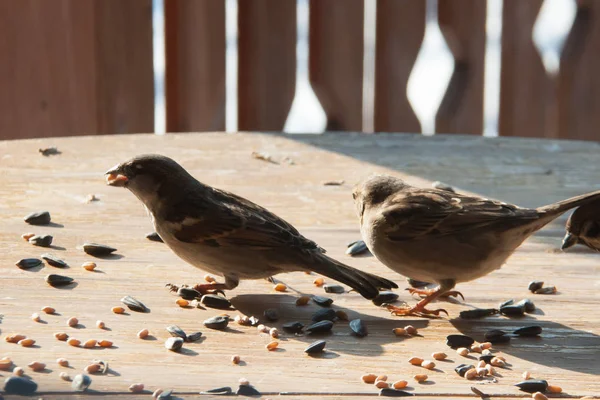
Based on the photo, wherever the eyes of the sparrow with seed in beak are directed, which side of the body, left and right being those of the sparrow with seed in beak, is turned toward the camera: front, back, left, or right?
left

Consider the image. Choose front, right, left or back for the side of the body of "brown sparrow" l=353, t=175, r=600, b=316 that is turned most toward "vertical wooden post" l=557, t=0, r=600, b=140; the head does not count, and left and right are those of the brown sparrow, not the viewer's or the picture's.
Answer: right

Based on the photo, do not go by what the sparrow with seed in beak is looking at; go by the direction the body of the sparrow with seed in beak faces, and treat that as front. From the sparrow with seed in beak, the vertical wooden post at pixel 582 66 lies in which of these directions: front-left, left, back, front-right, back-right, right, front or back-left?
back-right

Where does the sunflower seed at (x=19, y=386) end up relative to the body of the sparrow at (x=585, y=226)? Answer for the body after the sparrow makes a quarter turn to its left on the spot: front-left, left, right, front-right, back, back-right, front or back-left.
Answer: front-right

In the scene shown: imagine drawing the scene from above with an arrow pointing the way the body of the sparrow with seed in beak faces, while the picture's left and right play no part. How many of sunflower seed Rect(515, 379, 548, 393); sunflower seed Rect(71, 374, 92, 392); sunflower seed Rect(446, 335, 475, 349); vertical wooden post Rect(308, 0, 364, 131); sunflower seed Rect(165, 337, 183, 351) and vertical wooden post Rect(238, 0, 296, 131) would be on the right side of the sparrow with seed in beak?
2

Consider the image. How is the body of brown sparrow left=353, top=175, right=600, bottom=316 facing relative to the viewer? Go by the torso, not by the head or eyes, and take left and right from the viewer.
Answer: facing to the left of the viewer

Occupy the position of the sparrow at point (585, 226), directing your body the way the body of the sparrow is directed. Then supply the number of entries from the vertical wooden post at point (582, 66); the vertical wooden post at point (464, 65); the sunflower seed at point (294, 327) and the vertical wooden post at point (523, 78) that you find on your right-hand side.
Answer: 3

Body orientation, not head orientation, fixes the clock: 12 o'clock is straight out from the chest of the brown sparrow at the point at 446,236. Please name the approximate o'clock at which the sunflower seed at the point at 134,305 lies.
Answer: The sunflower seed is roughly at 11 o'clock from the brown sparrow.

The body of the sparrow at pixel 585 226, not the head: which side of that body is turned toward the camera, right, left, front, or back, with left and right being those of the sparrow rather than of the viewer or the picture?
left
